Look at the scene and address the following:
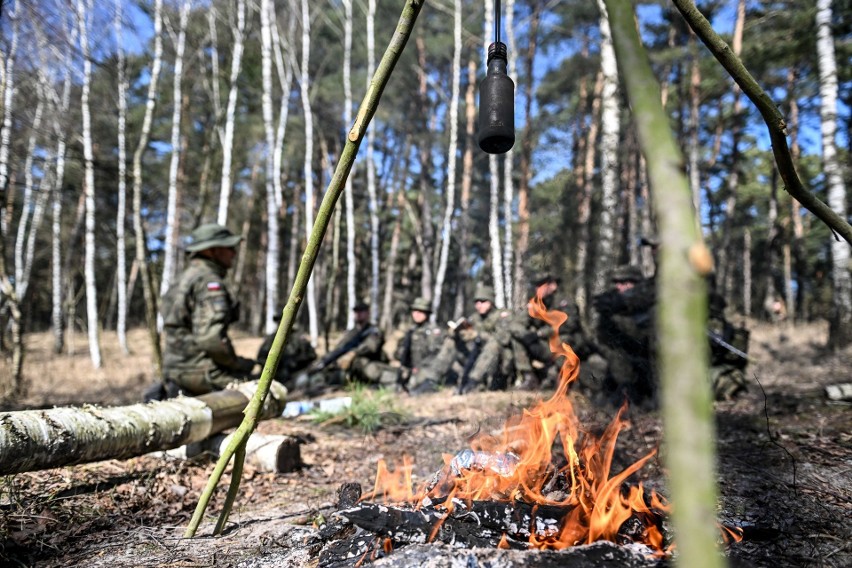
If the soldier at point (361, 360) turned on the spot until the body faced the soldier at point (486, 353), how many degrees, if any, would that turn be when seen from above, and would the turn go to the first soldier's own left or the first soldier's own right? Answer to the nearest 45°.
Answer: approximately 90° to the first soldier's own left

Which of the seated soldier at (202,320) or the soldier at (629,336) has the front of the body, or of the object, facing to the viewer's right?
the seated soldier

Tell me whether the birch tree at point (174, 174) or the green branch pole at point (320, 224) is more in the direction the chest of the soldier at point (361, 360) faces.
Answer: the green branch pole

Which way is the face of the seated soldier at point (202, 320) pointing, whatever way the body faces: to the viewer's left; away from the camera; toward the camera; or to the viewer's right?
to the viewer's right

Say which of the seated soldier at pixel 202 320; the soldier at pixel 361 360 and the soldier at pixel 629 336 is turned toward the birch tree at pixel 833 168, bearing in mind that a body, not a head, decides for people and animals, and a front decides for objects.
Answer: the seated soldier

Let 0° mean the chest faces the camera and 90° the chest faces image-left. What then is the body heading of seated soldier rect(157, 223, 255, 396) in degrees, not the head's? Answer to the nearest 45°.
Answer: approximately 270°

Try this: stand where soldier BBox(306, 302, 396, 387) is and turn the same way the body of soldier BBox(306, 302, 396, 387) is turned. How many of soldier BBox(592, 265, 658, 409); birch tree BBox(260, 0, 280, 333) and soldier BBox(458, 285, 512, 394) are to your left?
2

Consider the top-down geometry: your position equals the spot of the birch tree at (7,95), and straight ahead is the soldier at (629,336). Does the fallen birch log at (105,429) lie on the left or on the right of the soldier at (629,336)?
right

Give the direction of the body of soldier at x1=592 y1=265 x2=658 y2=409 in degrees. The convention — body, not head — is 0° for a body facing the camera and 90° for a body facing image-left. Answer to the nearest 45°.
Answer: approximately 45°

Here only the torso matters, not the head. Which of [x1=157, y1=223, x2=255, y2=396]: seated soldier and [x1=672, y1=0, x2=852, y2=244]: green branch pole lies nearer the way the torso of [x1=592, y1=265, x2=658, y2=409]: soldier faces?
the seated soldier
